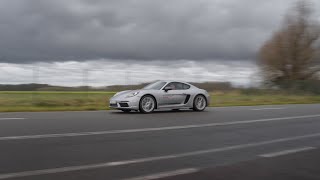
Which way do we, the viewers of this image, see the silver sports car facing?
facing the viewer and to the left of the viewer
